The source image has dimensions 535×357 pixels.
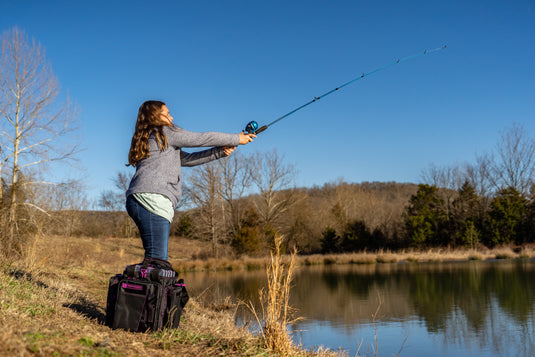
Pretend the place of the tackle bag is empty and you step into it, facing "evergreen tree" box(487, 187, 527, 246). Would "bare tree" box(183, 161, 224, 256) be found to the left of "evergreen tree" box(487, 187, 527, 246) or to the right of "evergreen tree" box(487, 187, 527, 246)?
left

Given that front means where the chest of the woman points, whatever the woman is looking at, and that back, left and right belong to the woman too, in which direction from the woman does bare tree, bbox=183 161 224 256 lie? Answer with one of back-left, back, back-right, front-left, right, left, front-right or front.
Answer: left

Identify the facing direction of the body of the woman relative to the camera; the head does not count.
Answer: to the viewer's right

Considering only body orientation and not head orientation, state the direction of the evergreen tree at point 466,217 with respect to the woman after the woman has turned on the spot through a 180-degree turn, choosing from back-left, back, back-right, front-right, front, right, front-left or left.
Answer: back-right

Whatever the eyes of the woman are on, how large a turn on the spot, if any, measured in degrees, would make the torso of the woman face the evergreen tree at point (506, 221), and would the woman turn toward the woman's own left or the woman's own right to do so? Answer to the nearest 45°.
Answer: approximately 45° to the woman's own left

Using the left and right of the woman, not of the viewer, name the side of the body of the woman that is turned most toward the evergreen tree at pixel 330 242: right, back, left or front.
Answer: left

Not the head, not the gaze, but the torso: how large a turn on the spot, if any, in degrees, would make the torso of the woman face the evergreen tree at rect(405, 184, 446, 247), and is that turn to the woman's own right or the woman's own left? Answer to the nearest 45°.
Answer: approximately 45° to the woman's own left
